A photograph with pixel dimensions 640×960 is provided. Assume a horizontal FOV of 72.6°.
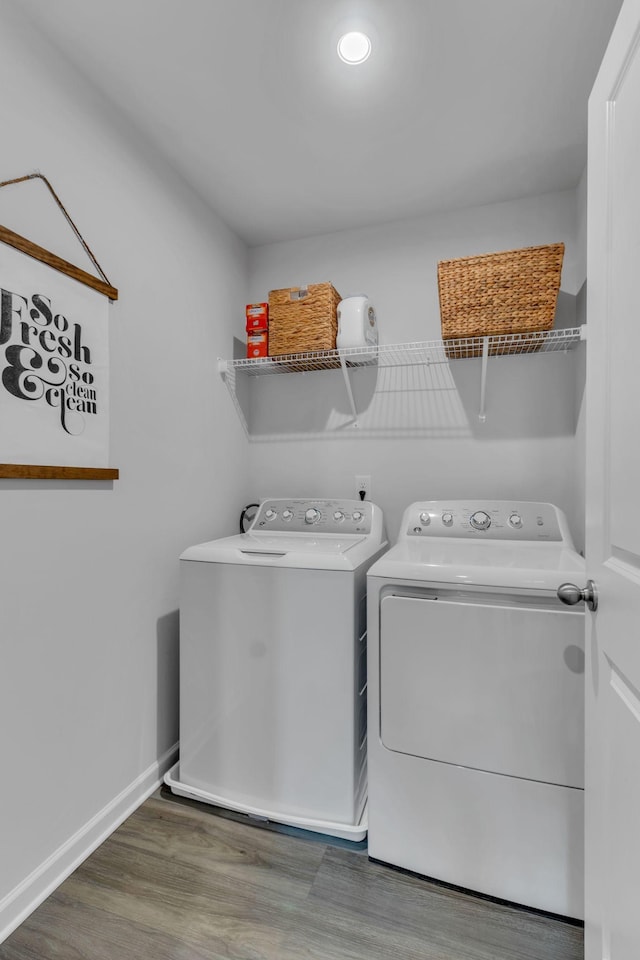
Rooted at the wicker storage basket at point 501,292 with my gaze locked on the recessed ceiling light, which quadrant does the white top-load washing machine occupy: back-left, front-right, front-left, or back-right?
front-right

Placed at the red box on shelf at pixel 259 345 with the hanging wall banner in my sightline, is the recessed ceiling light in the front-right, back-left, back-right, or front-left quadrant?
front-left

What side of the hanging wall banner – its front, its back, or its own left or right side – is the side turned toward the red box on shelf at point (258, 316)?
left

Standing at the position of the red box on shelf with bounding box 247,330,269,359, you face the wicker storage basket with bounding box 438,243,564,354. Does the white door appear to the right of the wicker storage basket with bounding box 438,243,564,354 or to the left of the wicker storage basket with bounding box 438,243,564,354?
right

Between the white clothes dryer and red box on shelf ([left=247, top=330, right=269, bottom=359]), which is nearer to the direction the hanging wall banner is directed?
the white clothes dryer

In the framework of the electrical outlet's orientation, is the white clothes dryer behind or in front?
in front

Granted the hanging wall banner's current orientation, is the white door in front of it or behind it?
in front

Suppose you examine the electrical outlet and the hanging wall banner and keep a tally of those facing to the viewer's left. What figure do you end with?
0

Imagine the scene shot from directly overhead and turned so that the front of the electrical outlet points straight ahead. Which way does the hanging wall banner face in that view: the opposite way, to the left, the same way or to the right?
to the left

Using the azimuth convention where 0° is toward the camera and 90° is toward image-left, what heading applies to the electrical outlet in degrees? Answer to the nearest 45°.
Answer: approximately 0°

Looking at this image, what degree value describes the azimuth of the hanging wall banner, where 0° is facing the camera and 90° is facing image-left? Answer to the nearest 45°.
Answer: approximately 315°

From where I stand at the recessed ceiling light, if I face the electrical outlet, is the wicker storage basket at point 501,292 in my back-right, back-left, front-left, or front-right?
front-right
